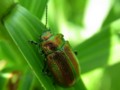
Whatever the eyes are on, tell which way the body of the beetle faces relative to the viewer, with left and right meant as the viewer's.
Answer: facing away from the viewer and to the left of the viewer
